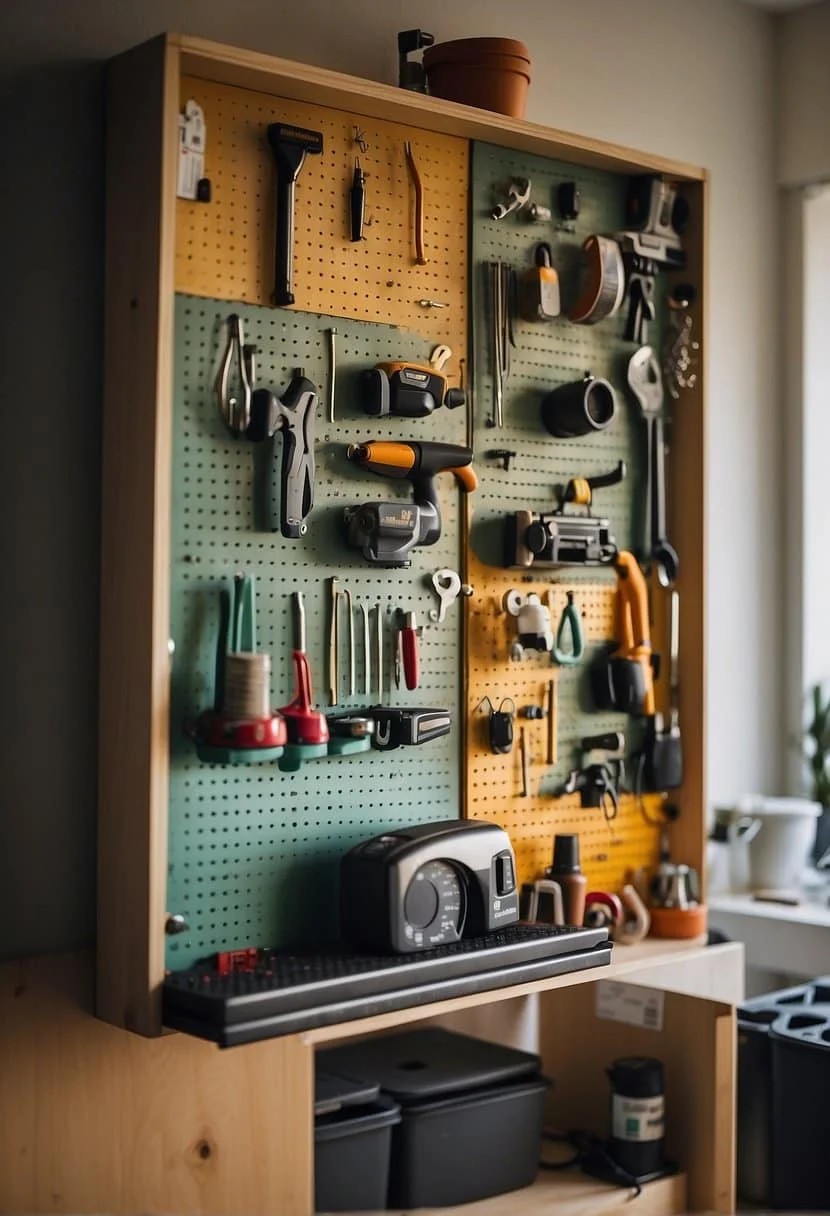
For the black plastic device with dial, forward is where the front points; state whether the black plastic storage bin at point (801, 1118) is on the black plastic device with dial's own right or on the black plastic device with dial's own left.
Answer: on the black plastic device with dial's own left

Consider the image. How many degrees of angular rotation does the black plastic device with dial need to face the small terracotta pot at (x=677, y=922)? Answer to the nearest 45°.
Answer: approximately 90° to its left

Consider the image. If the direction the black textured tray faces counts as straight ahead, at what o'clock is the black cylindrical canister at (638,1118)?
The black cylindrical canister is roughly at 9 o'clock from the black textured tray.

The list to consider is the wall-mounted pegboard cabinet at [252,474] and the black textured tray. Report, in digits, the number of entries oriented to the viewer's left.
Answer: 0

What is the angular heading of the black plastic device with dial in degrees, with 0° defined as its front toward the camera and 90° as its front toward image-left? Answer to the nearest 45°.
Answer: approximately 315°

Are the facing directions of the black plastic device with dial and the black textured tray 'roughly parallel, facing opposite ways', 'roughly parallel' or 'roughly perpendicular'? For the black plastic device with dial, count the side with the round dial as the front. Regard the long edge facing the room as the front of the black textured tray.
roughly parallel

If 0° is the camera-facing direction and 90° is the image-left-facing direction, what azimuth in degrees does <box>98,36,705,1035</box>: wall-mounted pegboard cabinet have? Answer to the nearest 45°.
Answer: approximately 315°
